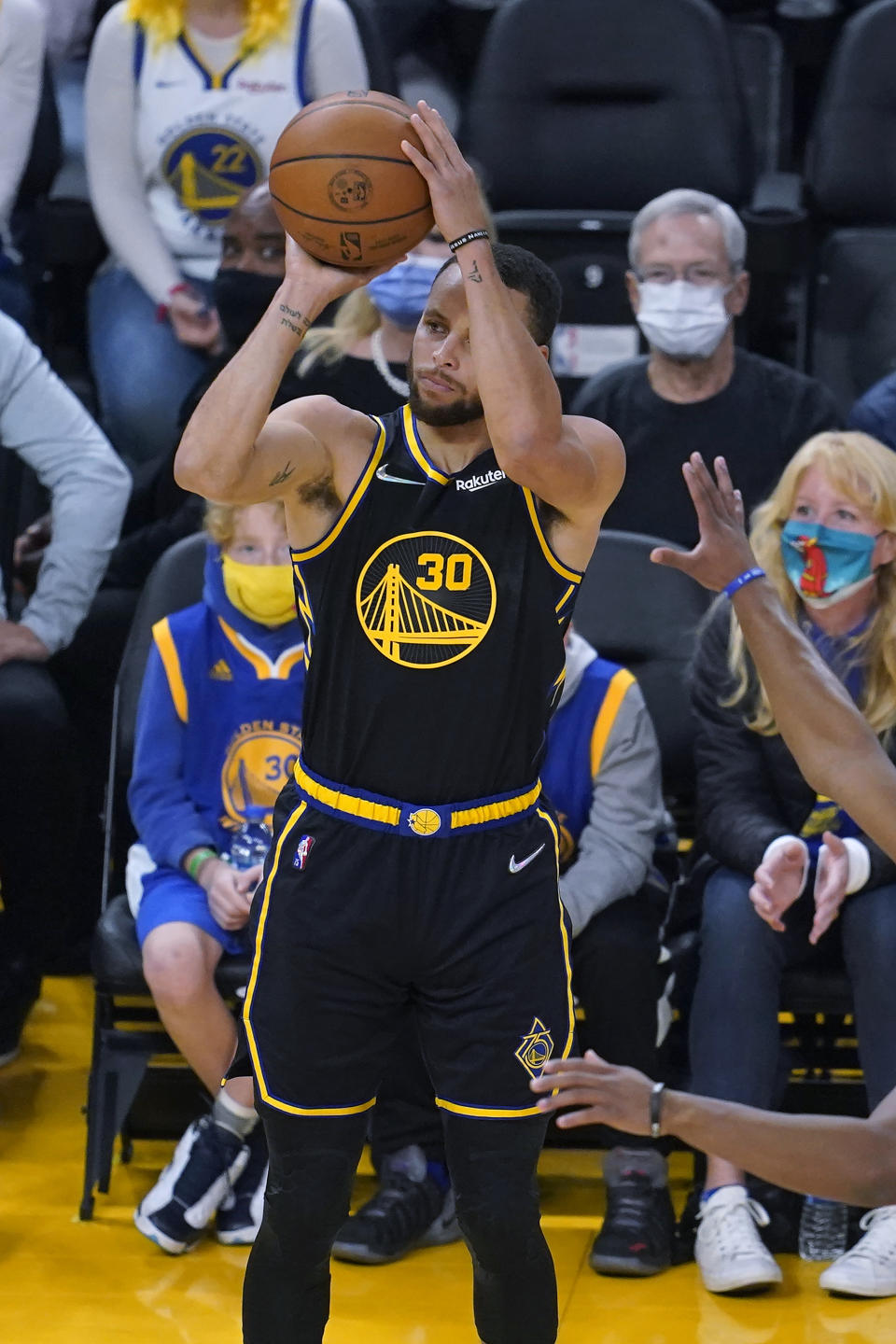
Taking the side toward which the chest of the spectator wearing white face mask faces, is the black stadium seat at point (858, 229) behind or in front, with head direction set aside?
behind

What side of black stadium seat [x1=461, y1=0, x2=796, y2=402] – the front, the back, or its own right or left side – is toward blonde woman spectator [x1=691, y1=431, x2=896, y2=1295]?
front

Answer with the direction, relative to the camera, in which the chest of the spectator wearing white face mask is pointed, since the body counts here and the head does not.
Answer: toward the camera

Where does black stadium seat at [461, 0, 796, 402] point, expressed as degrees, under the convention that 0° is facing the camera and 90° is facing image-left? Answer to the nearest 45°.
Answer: approximately 0°

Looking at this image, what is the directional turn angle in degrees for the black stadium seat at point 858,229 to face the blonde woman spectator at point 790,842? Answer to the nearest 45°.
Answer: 0° — it already faces them

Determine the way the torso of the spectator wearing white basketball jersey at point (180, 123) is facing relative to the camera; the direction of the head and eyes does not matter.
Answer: toward the camera

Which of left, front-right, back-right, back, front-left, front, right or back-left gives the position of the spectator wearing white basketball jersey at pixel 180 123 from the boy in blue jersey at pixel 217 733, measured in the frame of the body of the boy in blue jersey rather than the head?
back

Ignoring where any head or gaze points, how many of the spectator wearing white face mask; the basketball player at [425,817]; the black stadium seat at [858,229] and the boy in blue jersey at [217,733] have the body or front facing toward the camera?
4
